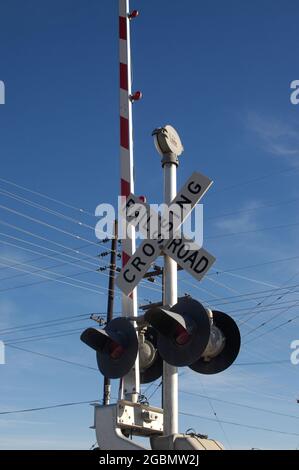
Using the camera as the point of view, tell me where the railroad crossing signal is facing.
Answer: facing the viewer and to the left of the viewer
